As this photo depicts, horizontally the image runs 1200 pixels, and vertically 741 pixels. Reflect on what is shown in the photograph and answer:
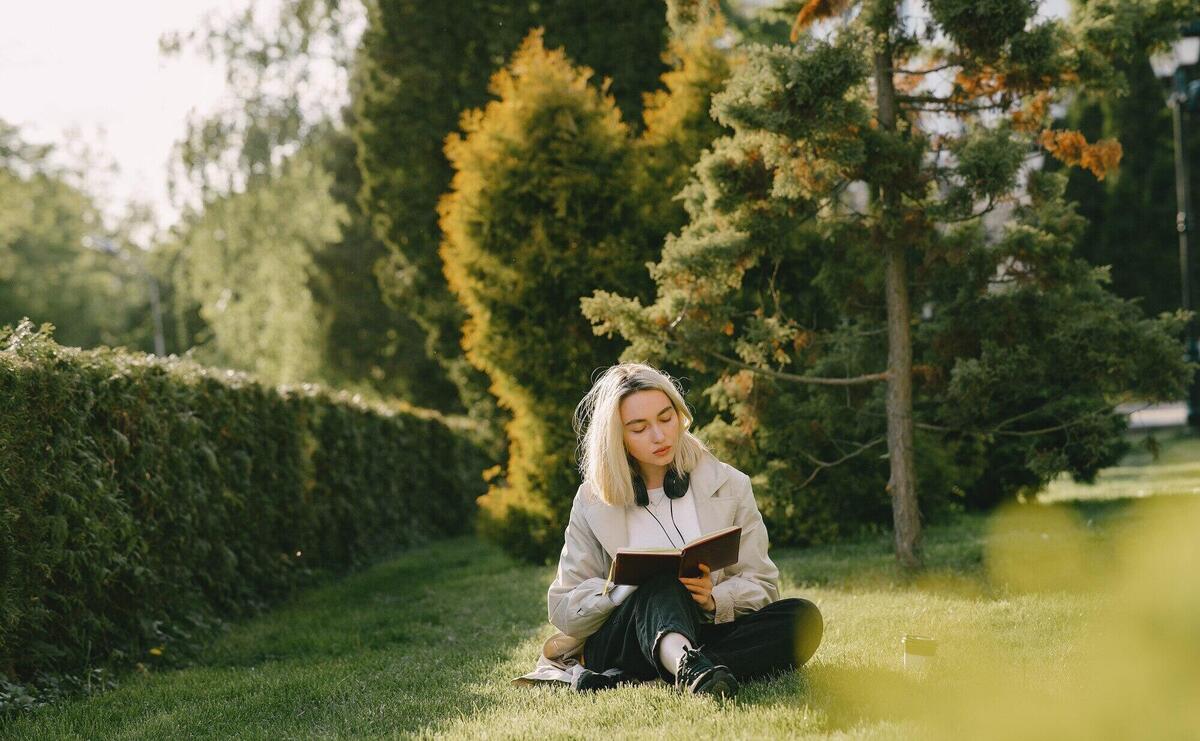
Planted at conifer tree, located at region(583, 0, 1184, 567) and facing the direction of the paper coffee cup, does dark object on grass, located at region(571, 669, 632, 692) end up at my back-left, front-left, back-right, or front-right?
front-right

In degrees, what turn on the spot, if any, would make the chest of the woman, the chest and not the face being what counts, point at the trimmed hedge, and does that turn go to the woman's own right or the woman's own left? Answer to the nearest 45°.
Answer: approximately 135° to the woman's own right

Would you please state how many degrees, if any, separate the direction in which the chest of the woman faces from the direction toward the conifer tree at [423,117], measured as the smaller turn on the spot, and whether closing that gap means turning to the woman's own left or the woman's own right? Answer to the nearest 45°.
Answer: approximately 180°

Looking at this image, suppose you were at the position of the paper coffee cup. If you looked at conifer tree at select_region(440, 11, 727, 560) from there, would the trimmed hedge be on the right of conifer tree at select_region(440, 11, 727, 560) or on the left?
left

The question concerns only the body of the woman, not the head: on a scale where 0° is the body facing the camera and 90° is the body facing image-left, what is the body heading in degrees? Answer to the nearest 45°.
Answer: approximately 0°

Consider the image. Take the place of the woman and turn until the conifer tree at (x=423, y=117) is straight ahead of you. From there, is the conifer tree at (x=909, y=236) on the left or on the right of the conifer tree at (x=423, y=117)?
right

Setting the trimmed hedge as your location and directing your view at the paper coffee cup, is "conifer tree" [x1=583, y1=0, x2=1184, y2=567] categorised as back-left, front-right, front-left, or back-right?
front-left

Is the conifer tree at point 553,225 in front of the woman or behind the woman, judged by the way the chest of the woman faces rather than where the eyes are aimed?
behind

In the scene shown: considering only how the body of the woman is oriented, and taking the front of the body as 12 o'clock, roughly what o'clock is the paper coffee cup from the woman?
The paper coffee cup is roughly at 10 o'clock from the woman.
